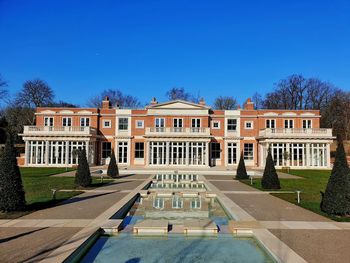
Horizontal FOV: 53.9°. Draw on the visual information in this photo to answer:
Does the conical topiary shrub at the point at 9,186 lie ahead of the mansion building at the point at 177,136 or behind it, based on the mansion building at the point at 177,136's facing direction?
ahead

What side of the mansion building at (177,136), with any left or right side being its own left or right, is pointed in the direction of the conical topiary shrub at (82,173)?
front

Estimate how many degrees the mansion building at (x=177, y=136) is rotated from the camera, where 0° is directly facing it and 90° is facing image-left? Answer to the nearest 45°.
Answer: approximately 0°

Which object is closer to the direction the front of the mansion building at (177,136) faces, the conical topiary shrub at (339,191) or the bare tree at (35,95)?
the conical topiary shrub

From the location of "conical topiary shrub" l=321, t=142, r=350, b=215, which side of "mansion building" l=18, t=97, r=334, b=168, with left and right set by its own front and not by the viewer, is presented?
front

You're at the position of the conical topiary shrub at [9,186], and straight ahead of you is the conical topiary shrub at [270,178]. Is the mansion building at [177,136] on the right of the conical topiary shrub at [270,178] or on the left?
left

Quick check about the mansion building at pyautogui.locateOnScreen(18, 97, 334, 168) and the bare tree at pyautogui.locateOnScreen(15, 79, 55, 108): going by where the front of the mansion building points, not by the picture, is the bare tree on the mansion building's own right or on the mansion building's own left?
on the mansion building's own right

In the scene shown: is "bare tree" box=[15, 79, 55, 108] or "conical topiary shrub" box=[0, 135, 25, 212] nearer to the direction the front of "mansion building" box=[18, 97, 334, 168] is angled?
the conical topiary shrub

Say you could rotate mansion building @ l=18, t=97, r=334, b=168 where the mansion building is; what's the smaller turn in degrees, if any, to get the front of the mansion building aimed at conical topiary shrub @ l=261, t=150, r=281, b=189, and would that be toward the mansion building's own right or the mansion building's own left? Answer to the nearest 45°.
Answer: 0° — it already faces it

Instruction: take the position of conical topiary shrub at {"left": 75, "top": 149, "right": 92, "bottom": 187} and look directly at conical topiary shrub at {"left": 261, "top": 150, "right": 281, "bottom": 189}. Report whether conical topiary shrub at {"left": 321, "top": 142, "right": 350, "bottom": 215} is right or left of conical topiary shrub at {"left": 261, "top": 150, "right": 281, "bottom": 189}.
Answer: right
